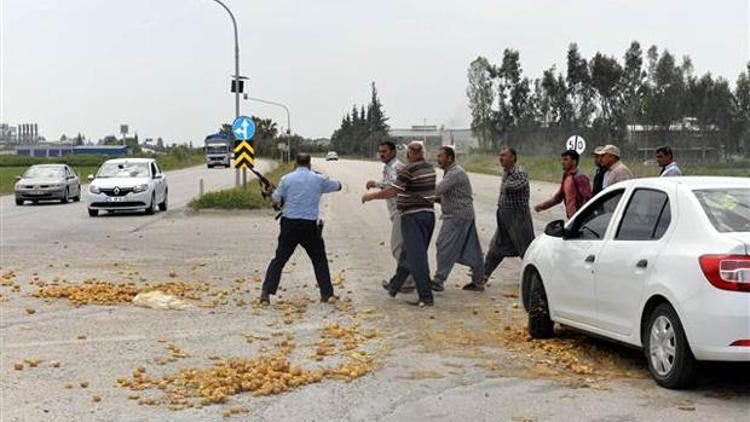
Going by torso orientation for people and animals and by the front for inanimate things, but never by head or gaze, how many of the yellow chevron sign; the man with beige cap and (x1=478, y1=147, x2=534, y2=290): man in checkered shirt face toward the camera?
1

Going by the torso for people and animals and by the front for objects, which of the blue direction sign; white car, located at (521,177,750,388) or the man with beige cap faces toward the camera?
the blue direction sign

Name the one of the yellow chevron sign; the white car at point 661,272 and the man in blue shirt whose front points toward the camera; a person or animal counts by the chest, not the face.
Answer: the yellow chevron sign

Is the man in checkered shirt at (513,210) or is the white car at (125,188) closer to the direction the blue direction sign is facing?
the man in checkered shirt

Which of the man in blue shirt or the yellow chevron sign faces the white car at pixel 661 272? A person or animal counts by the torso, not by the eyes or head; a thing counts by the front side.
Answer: the yellow chevron sign

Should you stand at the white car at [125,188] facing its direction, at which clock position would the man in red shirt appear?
The man in red shirt is roughly at 10 o'clock from the white car.

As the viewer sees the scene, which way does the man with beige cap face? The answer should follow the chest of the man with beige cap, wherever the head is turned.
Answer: to the viewer's left

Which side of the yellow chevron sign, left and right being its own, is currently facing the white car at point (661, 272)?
front

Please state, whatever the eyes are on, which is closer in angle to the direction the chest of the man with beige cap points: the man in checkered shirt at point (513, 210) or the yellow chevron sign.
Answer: the man in checkered shirt

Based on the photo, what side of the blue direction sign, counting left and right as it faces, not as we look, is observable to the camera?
front

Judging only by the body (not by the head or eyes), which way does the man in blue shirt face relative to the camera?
away from the camera

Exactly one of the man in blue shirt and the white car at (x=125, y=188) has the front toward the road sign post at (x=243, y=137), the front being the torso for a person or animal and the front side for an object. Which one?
the man in blue shirt

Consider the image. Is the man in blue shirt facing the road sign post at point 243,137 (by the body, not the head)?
yes

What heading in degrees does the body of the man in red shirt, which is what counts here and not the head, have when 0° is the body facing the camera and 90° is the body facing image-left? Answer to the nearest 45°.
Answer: approximately 90°

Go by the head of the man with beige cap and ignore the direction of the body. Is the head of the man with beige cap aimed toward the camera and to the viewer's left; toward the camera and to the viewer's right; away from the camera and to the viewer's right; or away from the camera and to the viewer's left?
toward the camera and to the viewer's left

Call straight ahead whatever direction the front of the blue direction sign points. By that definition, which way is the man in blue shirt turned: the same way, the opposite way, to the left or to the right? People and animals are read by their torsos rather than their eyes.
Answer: the opposite way

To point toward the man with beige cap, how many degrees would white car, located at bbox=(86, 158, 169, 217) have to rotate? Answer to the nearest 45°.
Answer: approximately 45° to its left
